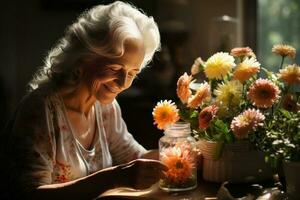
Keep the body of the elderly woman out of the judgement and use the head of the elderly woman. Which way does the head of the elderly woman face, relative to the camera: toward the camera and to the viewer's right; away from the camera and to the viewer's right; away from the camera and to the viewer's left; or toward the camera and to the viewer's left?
toward the camera and to the viewer's right

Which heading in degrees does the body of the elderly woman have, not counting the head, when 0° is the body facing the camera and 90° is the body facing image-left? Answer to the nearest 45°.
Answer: approximately 315°

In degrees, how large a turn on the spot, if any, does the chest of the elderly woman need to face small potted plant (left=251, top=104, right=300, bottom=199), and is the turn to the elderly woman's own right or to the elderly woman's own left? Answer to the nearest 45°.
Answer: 0° — they already face it
